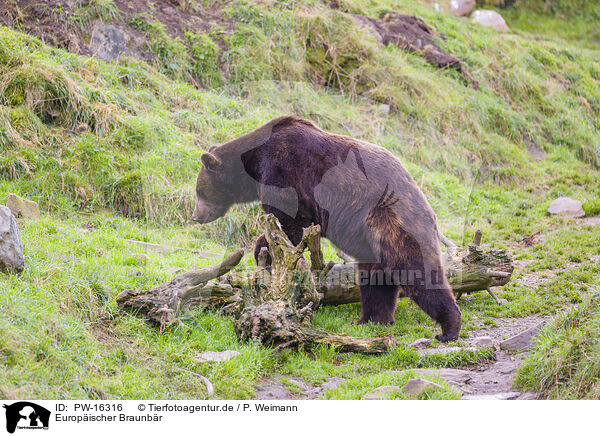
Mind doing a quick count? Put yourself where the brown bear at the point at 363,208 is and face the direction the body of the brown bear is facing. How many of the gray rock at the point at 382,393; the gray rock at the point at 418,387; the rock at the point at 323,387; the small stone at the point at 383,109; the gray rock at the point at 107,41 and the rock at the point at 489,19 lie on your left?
3

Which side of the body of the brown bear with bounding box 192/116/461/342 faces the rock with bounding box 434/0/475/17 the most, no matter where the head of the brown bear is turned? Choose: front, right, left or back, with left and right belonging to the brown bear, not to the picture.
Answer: right

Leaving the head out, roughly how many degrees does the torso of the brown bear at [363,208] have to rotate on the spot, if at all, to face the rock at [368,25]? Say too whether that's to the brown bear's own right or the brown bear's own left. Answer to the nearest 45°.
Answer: approximately 90° to the brown bear's own right

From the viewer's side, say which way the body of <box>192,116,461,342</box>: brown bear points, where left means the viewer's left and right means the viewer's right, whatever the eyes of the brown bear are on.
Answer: facing to the left of the viewer

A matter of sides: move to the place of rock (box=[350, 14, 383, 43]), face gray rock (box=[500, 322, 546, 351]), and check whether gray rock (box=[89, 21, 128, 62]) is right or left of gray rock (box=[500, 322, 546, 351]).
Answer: right

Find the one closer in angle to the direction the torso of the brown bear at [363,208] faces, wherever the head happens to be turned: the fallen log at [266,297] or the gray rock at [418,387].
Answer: the fallen log

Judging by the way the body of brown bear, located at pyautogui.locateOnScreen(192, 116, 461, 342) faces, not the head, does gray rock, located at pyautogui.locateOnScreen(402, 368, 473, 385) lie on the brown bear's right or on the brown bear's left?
on the brown bear's left

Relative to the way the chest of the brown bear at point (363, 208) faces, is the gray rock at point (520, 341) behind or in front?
behind

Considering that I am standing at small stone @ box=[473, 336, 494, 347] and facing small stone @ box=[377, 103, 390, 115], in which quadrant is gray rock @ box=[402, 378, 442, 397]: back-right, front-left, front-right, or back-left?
back-left

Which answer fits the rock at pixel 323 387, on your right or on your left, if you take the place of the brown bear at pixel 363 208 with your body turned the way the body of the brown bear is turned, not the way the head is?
on your left

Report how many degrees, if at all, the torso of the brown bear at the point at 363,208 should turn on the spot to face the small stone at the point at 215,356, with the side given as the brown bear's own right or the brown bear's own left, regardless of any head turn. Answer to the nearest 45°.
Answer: approximately 45° to the brown bear's own left

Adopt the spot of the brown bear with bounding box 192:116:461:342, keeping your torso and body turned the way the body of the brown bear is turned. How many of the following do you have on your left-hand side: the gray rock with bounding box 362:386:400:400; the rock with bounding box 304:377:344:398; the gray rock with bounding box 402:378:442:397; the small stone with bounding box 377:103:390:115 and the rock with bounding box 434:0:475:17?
3
